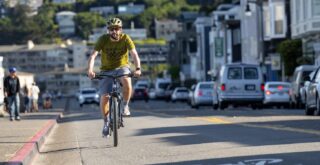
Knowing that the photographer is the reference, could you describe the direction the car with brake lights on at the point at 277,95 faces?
facing away from the viewer

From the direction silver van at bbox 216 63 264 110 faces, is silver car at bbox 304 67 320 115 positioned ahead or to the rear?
to the rear

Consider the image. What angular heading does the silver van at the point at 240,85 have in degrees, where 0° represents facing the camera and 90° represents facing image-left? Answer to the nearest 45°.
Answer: approximately 180°

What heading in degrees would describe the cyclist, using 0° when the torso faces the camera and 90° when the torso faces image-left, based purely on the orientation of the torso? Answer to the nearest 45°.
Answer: approximately 0°

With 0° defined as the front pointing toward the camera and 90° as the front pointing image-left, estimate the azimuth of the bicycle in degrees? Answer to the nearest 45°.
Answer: approximately 0°

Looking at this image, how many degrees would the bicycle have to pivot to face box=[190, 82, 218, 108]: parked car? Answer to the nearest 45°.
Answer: approximately 180°

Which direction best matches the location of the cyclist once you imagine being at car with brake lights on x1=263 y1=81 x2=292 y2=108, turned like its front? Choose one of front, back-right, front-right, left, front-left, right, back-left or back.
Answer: back

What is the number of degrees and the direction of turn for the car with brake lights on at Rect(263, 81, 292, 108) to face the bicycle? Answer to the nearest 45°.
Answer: approximately 180°

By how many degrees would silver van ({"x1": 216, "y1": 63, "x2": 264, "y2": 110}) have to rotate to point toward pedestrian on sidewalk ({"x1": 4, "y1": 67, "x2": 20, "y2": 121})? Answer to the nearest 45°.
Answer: approximately 135° to its left

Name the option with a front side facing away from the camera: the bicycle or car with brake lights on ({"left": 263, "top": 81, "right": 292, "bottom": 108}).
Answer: the car with brake lights on
